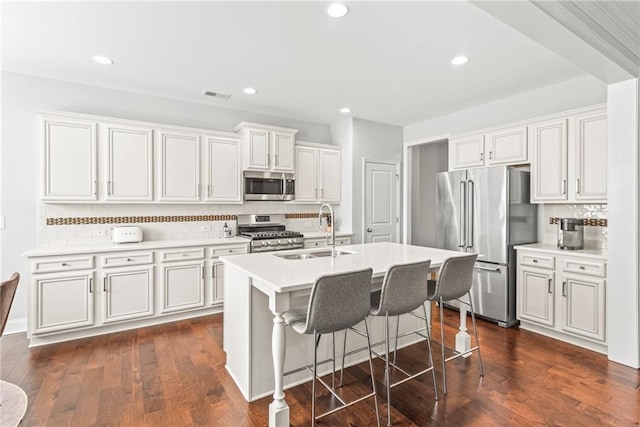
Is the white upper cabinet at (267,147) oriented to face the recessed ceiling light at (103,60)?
no

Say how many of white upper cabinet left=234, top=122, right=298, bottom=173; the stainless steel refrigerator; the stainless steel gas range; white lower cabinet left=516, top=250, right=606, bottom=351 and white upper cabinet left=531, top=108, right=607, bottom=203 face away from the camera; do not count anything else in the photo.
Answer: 0

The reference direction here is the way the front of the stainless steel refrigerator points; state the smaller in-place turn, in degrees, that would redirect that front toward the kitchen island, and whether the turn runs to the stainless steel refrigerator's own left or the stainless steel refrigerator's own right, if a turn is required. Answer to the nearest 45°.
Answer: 0° — it already faces it

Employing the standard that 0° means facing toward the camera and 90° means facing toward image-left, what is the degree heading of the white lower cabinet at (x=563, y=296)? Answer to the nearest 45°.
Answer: approximately 45°

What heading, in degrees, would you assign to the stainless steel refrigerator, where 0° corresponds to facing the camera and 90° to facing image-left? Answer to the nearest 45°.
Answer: approximately 45°

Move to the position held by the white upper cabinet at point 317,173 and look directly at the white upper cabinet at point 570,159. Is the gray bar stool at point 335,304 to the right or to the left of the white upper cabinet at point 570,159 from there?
right

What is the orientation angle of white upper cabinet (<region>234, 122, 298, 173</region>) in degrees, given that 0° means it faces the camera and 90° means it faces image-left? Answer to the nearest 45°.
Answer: approximately 315°

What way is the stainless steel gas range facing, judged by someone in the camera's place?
facing the viewer and to the right of the viewer

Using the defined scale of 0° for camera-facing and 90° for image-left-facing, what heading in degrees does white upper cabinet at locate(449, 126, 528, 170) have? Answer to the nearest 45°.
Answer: approximately 45°

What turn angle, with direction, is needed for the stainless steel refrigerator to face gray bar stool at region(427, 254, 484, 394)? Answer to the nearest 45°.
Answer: approximately 45° to its left

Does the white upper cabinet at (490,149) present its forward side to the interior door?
no

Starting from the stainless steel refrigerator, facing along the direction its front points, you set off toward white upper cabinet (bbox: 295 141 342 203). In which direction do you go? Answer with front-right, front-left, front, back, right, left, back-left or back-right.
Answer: front-right
